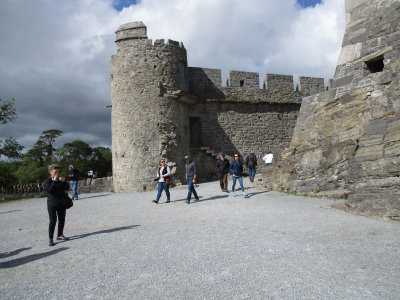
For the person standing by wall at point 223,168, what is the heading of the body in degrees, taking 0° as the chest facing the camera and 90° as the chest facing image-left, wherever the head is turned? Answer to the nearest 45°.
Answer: approximately 0°

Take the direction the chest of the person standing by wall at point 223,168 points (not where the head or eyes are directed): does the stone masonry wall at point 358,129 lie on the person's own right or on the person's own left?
on the person's own left

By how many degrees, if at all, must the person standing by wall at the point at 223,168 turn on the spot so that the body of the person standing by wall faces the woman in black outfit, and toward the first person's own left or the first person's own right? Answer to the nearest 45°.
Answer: approximately 45° to the first person's own right
